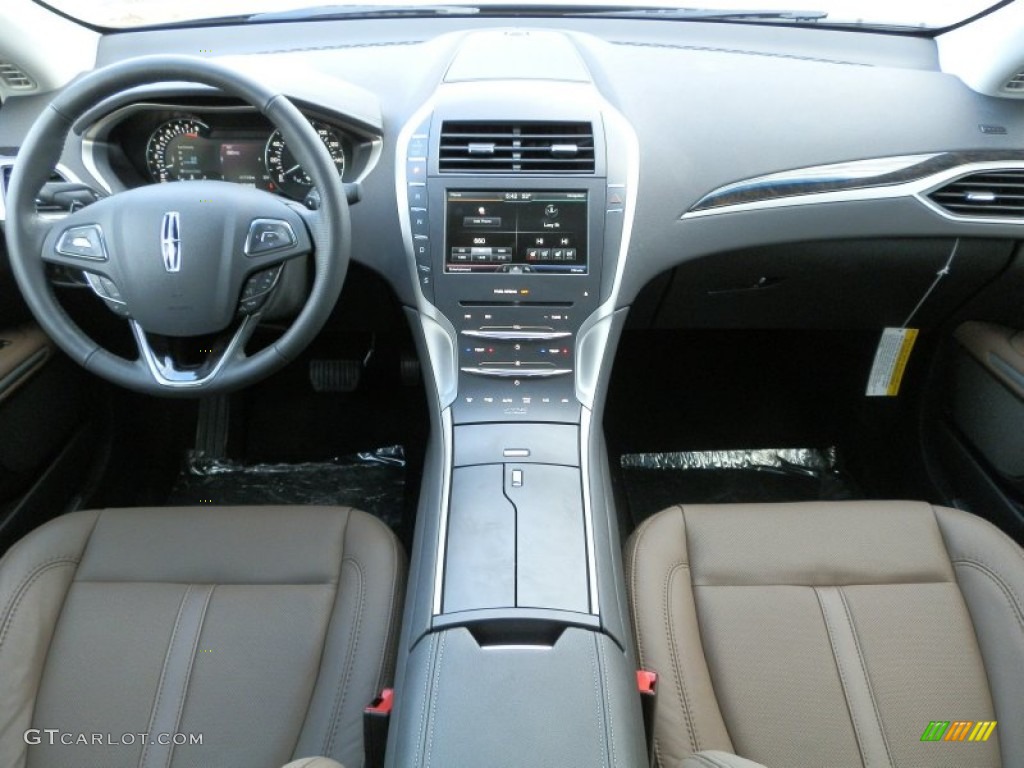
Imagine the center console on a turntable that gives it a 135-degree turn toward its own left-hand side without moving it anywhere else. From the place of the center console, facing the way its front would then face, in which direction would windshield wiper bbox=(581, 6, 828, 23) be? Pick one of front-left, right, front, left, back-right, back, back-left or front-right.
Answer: front

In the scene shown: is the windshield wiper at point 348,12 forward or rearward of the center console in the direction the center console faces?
rearward

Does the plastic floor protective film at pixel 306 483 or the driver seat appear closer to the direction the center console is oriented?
the driver seat

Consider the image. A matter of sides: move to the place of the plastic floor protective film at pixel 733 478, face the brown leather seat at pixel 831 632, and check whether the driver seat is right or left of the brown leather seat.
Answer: right

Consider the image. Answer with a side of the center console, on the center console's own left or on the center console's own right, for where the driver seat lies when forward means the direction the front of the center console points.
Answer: on the center console's own right

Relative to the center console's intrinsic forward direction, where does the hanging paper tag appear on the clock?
The hanging paper tag is roughly at 8 o'clock from the center console.

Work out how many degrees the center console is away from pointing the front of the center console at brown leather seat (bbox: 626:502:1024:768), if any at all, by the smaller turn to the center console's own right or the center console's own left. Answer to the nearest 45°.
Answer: approximately 45° to the center console's own left

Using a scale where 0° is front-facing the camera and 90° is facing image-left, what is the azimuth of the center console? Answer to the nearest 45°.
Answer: approximately 0°

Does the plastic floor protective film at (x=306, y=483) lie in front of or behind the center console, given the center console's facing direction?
behind
